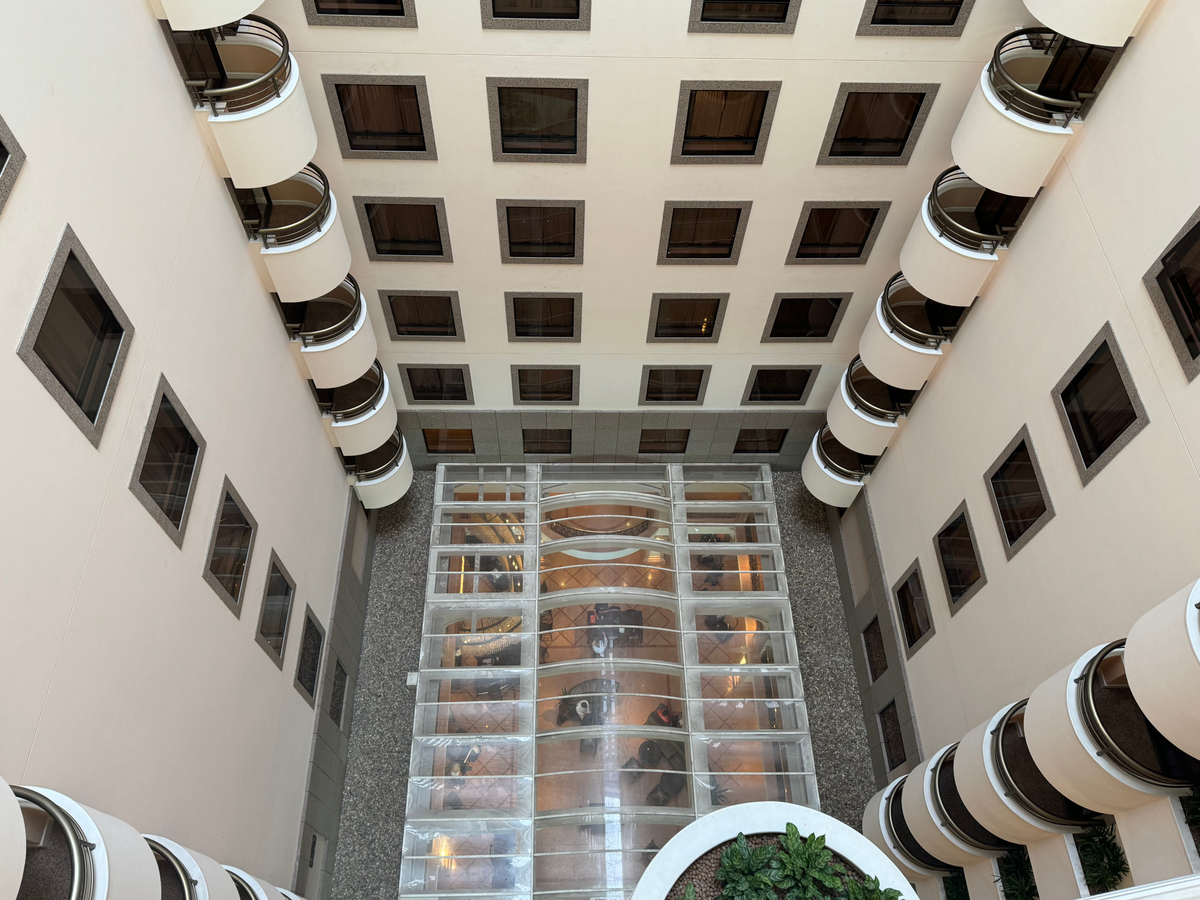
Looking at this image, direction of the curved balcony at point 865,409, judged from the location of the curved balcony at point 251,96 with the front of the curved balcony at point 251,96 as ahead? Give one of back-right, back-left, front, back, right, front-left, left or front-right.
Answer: front-left

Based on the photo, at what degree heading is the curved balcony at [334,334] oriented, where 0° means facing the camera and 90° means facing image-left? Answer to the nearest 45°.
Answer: approximately 315°

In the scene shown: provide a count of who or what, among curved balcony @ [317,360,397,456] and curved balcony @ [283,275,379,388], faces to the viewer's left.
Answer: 0

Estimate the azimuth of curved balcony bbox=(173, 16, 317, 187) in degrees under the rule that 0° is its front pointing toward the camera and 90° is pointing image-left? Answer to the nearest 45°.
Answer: approximately 315°

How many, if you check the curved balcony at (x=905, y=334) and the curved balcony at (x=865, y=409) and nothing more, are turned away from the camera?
0

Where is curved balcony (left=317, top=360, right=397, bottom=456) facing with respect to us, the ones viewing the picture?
facing the viewer and to the right of the viewer

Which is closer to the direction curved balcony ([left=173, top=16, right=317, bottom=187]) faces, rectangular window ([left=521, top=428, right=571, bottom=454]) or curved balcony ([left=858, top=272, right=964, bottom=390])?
the curved balcony

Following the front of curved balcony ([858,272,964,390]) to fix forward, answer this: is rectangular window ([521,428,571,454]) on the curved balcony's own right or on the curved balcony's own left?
on the curved balcony's own right

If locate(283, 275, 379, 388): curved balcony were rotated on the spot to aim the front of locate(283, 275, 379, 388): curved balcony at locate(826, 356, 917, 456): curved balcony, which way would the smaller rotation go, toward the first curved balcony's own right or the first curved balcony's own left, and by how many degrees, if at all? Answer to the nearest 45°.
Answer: approximately 45° to the first curved balcony's own left

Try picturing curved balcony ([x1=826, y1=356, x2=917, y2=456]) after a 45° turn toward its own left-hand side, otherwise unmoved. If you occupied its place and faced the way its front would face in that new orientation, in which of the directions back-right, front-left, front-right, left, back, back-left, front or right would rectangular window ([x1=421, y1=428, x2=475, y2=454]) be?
right
